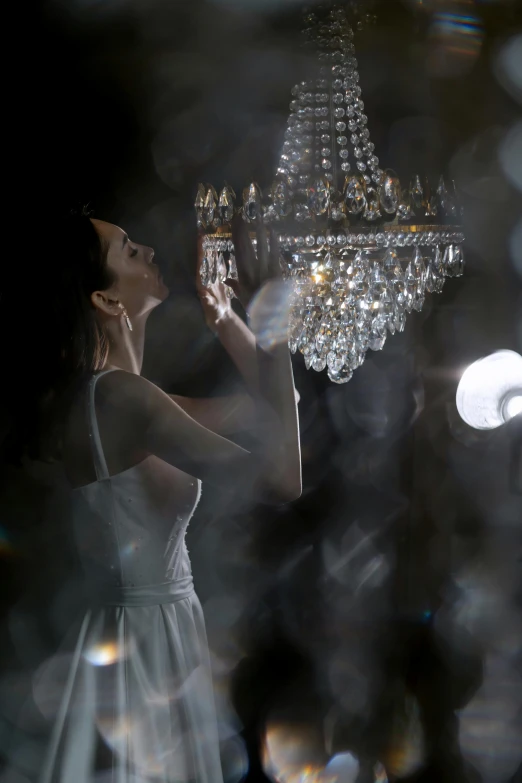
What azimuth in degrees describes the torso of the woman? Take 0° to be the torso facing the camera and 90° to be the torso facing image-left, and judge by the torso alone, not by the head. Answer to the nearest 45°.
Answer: approximately 270°

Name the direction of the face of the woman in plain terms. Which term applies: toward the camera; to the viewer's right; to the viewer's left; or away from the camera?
to the viewer's right
